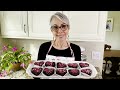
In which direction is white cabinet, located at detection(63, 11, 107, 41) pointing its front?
toward the camera

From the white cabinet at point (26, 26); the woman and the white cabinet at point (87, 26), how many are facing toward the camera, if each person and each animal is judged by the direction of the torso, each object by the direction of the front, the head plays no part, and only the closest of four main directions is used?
3

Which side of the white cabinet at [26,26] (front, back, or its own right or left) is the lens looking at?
front

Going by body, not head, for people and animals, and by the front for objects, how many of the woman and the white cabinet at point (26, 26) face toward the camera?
2

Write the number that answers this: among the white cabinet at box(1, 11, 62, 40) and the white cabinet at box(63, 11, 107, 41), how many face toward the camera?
2

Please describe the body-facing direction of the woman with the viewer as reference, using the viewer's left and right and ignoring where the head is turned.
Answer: facing the viewer
